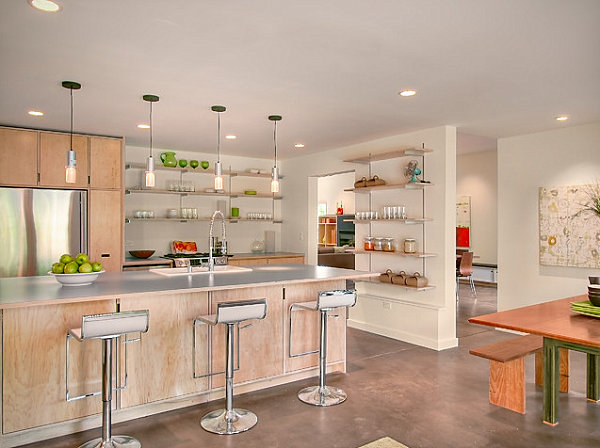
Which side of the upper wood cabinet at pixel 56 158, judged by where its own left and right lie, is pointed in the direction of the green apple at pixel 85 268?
front

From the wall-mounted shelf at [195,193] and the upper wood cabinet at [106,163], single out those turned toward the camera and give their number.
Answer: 2

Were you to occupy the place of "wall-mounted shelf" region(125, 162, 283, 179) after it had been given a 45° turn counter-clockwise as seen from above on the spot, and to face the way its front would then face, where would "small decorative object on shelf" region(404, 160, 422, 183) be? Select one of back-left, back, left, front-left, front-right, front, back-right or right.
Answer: front

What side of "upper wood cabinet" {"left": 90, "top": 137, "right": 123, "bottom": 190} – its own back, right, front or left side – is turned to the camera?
front

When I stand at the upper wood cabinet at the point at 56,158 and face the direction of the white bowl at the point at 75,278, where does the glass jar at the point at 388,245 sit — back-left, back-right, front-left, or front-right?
front-left

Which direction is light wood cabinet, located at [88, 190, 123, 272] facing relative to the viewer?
toward the camera

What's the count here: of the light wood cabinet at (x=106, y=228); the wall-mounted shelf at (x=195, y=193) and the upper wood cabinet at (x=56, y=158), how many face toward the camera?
3

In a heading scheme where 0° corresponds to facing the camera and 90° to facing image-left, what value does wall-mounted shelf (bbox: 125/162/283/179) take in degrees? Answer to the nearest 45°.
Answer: approximately 0°

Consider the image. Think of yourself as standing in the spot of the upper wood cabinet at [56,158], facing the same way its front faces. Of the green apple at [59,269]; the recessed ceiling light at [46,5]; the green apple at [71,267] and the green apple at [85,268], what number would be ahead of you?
4

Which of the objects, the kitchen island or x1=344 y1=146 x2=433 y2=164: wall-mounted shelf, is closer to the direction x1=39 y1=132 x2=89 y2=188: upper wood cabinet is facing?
the kitchen island

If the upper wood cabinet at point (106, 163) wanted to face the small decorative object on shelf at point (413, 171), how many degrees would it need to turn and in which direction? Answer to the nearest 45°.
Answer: approximately 45° to its left

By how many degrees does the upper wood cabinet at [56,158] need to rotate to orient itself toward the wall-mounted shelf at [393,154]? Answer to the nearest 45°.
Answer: approximately 45° to its left
